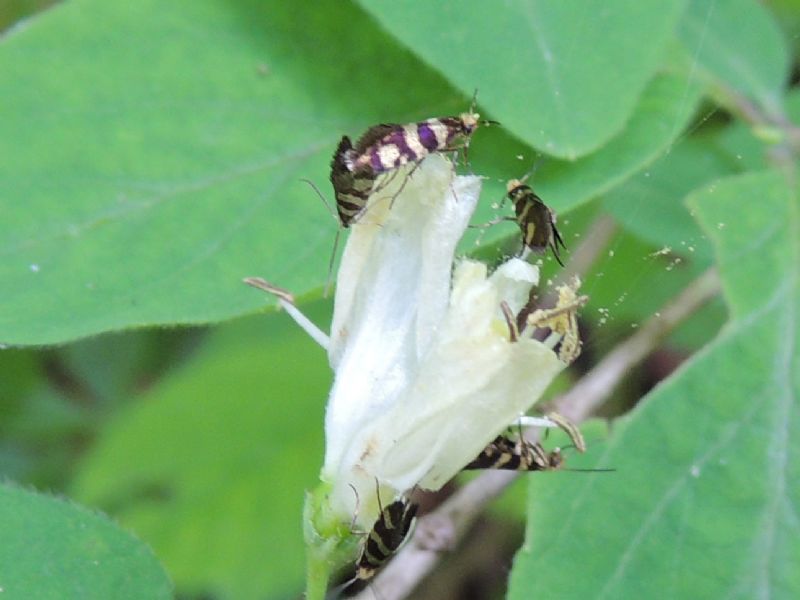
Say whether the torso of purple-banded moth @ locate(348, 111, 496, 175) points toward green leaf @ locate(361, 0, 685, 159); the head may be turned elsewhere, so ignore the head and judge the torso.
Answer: no

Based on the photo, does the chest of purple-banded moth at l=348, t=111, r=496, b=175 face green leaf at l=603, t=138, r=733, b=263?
no

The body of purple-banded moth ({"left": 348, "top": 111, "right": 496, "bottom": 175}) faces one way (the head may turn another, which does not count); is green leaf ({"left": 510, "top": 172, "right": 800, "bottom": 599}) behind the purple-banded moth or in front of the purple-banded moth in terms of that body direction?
in front

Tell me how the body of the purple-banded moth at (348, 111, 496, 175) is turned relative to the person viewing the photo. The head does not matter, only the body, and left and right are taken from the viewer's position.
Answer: facing to the right of the viewer
